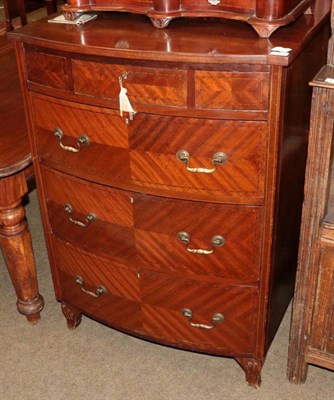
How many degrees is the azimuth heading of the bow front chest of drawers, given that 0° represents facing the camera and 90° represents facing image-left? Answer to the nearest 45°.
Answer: approximately 45°
